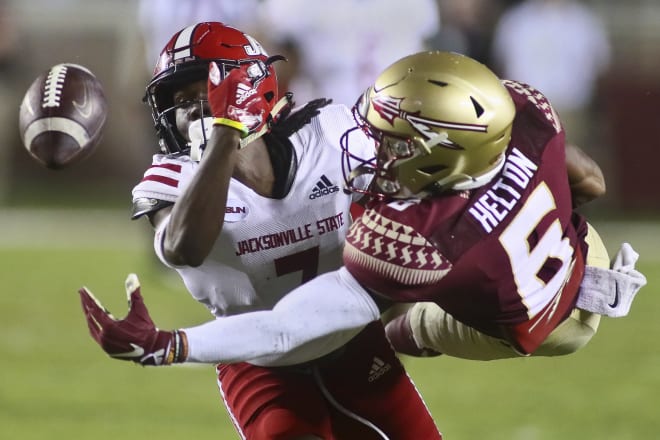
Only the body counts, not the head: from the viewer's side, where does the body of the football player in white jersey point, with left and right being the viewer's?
facing the viewer

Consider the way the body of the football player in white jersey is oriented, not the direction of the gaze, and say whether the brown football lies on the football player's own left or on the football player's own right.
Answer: on the football player's own right

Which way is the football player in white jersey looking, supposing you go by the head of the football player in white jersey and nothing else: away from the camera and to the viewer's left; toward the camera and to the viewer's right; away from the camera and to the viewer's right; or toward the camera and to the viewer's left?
toward the camera and to the viewer's left
